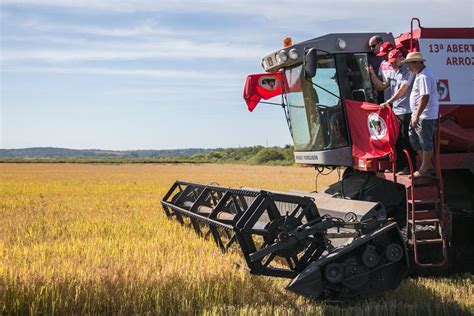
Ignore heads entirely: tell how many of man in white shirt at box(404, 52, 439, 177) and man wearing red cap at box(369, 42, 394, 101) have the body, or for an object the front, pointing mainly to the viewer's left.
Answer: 2

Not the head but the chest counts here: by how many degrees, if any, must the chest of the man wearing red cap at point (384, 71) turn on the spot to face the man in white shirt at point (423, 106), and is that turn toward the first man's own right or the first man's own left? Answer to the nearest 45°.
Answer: approximately 135° to the first man's own left

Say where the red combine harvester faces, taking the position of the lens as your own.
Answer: facing the viewer and to the left of the viewer

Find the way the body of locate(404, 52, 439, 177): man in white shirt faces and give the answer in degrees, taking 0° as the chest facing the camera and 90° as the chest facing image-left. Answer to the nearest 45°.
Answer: approximately 90°

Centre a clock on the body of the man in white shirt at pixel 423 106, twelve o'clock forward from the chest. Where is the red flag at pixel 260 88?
The red flag is roughly at 1 o'clock from the man in white shirt.

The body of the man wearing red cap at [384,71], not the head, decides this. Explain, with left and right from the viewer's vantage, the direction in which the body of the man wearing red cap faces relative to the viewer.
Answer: facing to the left of the viewer
